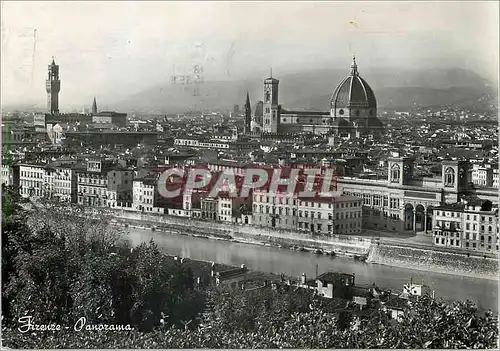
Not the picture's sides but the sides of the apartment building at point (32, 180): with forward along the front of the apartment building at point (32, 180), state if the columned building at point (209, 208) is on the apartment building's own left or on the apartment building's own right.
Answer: on the apartment building's own left

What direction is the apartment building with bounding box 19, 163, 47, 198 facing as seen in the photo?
toward the camera

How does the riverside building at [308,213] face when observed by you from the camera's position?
facing the viewer and to the left of the viewer

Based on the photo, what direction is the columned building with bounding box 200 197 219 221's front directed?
toward the camera

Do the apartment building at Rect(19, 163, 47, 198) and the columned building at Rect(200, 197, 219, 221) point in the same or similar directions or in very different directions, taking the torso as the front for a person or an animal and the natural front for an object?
same or similar directions

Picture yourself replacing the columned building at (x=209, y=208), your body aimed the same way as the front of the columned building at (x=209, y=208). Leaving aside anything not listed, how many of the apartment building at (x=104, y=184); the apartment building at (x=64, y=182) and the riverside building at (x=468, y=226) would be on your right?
2

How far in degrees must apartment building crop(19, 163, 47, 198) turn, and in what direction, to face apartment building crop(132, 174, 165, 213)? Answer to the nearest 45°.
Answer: approximately 90° to its left

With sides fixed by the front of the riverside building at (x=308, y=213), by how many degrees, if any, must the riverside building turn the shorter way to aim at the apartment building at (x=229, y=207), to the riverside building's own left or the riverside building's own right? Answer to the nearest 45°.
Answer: approximately 45° to the riverside building's own right

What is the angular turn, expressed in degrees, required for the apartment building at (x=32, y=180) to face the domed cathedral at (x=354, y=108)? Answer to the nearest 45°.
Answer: approximately 90° to its left

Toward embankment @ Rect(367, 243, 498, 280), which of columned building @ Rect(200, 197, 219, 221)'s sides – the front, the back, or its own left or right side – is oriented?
left

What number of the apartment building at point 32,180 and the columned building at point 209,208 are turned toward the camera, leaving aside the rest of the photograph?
2
